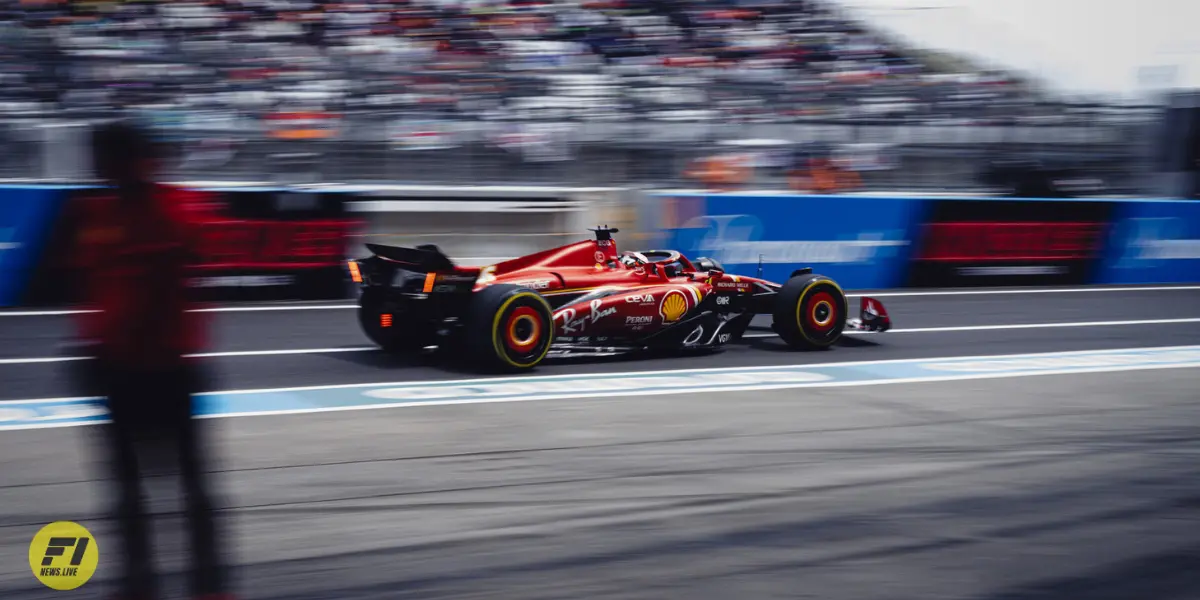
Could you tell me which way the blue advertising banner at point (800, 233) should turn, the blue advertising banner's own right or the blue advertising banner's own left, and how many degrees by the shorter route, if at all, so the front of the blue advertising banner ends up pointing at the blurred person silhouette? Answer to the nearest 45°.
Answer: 0° — it already faces them

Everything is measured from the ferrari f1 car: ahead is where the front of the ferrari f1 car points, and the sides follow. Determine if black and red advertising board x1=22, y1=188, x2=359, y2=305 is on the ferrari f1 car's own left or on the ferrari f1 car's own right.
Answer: on the ferrari f1 car's own left

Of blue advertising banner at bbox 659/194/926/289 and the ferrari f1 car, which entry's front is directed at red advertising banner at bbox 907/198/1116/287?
the ferrari f1 car

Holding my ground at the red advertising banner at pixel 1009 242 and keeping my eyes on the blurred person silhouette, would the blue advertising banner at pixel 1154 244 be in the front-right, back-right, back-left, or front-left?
back-left

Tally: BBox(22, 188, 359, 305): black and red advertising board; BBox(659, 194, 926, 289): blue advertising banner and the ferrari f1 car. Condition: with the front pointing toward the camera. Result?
2

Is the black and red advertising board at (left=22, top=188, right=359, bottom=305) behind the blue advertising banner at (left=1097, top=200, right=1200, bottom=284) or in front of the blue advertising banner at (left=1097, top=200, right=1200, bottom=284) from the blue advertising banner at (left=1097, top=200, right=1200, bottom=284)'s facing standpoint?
in front

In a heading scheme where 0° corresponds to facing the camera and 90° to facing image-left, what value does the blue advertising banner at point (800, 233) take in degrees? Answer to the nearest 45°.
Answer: approximately 0°

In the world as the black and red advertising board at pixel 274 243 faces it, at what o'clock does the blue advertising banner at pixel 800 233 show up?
The blue advertising banner is roughly at 9 o'clock from the black and red advertising board.

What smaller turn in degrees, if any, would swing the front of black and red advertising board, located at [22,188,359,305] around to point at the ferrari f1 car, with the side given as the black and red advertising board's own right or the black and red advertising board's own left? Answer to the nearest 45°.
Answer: approximately 45° to the black and red advertising board's own left

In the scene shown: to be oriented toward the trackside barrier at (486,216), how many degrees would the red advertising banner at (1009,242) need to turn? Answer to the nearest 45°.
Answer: approximately 45° to its right

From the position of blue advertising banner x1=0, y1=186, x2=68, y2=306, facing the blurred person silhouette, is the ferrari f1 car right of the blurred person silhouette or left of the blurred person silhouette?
left

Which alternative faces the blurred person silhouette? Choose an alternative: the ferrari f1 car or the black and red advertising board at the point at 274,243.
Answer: the black and red advertising board

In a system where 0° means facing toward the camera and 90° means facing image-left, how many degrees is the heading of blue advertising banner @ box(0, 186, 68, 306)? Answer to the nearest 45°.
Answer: approximately 0°
